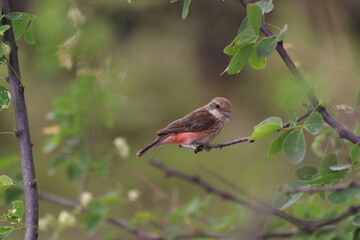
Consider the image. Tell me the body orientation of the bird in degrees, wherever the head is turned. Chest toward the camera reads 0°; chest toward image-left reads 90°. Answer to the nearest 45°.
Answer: approximately 270°
